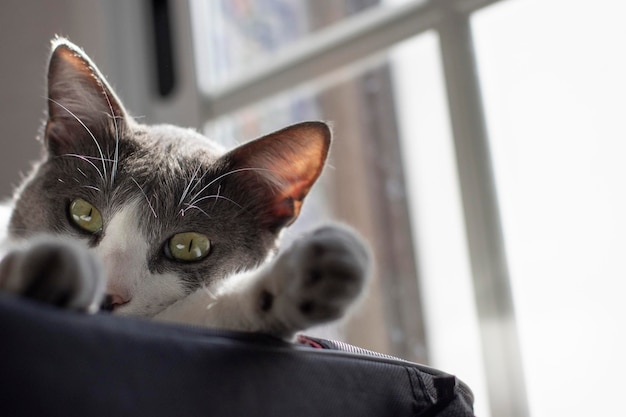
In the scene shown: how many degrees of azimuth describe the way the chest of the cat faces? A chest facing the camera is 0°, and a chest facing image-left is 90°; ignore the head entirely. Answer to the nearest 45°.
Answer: approximately 0°

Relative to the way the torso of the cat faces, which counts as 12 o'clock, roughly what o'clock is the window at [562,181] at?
The window is roughly at 8 o'clock from the cat.
